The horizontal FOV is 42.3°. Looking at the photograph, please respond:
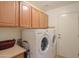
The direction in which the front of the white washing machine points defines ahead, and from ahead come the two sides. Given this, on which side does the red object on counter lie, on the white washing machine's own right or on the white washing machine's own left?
on the white washing machine's own right

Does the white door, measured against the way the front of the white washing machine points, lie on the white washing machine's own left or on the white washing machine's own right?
on the white washing machine's own left

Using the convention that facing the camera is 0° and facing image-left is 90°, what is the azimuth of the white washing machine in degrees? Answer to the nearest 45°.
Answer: approximately 315°

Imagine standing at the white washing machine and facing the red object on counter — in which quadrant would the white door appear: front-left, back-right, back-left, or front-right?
back-right
